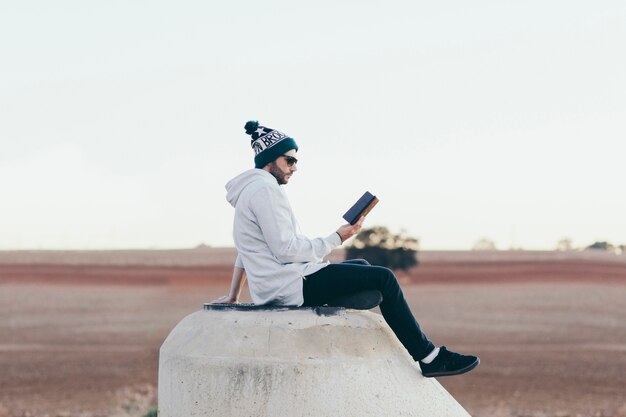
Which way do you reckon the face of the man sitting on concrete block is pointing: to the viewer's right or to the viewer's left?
to the viewer's right

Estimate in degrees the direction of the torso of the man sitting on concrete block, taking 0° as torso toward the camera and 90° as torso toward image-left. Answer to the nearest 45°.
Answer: approximately 270°

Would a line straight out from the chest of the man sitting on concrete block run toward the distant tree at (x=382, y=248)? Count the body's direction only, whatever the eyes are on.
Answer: no
